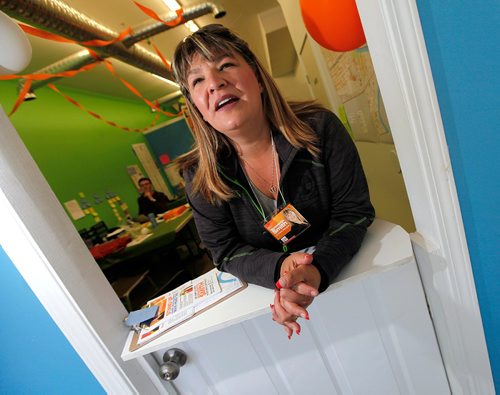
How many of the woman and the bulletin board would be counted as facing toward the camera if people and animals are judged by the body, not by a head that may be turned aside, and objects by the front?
2

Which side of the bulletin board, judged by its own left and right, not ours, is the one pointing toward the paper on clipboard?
front

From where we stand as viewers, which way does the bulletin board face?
facing the viewer

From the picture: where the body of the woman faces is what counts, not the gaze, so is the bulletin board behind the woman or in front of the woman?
behind

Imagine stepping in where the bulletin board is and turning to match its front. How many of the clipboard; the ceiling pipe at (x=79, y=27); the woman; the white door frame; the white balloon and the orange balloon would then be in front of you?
6

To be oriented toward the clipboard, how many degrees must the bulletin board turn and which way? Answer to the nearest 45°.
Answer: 0° — it already faces it

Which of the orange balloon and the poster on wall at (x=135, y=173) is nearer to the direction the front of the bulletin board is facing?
the orange balloon

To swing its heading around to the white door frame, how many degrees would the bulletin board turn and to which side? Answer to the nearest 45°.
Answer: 0° — it already faces it

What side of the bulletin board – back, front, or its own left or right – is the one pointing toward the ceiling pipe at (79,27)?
front

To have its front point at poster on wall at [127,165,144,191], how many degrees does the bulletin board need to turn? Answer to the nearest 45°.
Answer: approximately 45° to its right

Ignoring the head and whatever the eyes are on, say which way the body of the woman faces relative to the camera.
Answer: toward the camera
